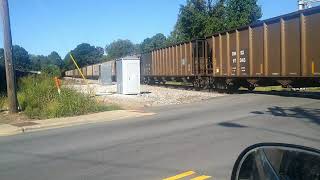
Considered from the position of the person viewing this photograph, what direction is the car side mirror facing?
facing the viewer

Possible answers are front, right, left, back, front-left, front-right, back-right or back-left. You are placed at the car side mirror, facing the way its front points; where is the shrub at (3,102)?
back-right

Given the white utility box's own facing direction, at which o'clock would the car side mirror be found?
The car side mirror is roughly at 12 o'clock from the white utility box.

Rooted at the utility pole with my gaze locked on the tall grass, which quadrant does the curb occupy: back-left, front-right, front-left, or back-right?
front-right

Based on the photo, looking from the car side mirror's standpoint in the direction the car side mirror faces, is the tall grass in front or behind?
behind

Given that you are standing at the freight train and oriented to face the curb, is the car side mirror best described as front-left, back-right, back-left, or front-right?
front-left

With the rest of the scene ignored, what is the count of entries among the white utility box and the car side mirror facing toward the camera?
2

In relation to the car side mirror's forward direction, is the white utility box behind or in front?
behind

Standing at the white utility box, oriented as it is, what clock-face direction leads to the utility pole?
The utility pole is roughly at 1 o'clock from the white utility box.

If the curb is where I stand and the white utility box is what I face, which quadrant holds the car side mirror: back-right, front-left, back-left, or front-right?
back-right

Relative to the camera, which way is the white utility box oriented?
toward the camera
